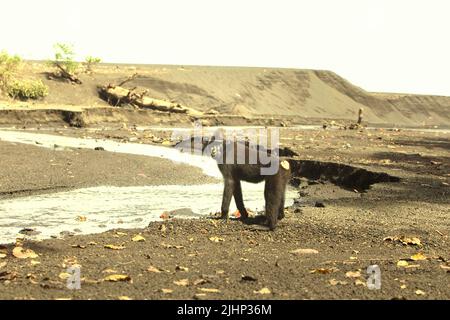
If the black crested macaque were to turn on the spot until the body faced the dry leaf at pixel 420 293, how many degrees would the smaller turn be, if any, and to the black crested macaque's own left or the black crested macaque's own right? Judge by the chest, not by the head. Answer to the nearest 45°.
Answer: approximately 180°

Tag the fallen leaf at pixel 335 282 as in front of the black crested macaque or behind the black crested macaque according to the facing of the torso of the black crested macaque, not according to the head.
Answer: behind

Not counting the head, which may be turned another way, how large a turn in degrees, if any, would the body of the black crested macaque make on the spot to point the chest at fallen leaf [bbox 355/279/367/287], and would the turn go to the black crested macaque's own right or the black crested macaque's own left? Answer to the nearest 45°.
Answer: approximately 135° to the black crested macaque's own left

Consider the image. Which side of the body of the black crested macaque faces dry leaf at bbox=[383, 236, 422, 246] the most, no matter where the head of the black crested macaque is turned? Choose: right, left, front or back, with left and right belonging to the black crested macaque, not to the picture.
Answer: back

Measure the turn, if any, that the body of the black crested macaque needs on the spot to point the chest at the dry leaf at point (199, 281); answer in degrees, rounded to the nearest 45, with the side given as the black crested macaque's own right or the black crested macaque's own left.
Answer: approximately 135° to the black crested macaque's own left

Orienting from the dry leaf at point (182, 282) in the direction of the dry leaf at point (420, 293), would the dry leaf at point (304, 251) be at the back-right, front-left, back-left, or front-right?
front-left

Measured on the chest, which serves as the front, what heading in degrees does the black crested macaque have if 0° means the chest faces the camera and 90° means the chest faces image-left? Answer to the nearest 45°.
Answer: approximately 135°

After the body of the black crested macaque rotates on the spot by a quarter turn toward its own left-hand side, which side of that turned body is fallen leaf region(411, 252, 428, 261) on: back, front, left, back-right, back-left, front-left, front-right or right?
left

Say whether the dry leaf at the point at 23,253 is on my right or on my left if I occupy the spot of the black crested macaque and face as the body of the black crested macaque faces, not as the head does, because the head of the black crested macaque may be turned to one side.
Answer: on my left

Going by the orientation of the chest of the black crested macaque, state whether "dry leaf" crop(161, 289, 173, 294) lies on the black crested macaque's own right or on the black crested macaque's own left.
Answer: on the black crested macaque's own left

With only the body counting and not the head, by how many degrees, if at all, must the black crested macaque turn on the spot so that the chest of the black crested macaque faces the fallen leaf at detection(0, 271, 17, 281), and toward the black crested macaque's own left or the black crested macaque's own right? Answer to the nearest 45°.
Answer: approximately 90° to the black crested macaque's own left

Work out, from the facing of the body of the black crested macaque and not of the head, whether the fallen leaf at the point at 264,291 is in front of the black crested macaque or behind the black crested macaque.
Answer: behind
